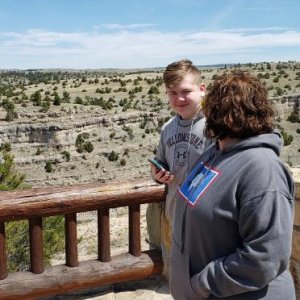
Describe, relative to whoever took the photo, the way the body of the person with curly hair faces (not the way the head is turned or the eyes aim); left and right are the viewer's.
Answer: facing to the left of the viewer

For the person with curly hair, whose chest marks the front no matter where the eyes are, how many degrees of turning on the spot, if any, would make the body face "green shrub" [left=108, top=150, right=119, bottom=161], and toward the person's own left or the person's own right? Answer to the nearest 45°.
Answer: approximately 90° to the person's own right

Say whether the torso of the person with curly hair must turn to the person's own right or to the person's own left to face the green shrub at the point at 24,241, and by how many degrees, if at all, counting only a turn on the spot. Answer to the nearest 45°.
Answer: approximately 45° to the person's own right

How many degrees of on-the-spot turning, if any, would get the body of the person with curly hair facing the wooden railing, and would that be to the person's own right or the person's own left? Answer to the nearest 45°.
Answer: approximately 45° to the person's own right

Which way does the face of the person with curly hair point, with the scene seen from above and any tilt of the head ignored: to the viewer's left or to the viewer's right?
to the viewer's left

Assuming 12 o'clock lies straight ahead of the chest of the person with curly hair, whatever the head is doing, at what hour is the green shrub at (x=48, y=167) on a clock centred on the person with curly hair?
The green shrub is roughly at 2 o'clock from the person with curly hair.
